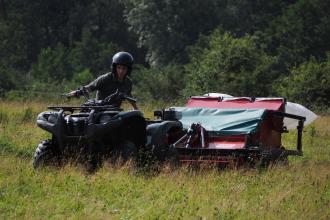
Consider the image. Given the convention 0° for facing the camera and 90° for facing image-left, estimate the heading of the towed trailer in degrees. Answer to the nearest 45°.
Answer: approximately 45°

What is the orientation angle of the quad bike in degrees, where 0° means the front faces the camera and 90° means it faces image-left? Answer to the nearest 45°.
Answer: approximately 45°

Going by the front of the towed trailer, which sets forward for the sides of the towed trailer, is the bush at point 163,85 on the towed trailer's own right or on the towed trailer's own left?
on the towed trailer's own right

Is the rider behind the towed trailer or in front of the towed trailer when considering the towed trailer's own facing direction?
in front

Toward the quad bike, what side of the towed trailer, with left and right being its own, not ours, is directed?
front

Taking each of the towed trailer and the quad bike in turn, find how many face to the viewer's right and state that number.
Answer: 0

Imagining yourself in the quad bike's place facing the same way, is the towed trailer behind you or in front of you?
behind
